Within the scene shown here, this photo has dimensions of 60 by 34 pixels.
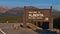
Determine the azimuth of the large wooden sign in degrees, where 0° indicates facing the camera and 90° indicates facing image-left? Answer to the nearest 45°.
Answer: approximately 0°
